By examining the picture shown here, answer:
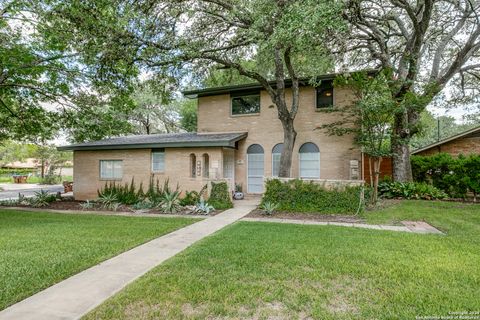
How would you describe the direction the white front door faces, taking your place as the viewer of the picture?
facing the viewer

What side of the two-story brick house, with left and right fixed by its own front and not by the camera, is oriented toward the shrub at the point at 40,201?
right

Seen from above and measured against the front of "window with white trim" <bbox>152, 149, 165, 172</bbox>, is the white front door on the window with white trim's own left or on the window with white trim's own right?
on the window with white trim's own left

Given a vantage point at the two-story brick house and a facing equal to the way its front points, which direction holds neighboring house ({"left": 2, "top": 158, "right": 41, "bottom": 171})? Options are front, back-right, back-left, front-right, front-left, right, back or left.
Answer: back-right

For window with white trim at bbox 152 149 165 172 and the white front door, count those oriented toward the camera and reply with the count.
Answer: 2

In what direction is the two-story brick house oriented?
toward the camera

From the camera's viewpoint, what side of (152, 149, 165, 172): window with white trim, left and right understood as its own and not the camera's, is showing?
front

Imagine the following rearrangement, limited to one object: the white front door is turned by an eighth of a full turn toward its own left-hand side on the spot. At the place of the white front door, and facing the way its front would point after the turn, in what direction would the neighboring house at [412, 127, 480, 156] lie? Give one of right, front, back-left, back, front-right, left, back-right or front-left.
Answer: front-left

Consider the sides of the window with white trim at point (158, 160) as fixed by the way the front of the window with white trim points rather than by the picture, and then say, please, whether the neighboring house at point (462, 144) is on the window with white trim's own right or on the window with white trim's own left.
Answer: on the window with white trim's own left
